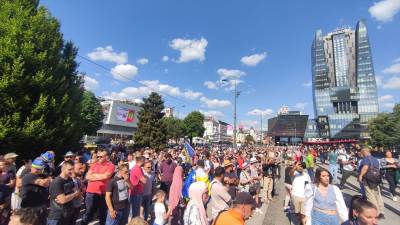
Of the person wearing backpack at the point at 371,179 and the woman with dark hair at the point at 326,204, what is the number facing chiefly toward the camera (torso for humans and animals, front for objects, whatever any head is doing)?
1

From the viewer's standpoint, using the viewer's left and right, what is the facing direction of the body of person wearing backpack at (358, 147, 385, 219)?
facing away from the viewer and to the left of the viewer

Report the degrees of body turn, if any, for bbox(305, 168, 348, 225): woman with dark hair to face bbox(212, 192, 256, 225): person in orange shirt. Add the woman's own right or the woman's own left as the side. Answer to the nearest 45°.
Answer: approximately 45° to the woman's own right

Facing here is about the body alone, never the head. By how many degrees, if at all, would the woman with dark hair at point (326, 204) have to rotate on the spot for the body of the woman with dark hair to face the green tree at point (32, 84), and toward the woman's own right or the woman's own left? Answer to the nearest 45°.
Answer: approximately 90° to the woman's own right

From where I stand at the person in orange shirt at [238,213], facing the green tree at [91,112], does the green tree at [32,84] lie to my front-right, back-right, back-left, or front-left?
front-left

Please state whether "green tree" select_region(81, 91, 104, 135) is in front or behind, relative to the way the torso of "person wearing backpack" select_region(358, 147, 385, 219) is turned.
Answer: in front

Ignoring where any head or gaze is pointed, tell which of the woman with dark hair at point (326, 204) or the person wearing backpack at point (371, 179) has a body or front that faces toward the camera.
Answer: the woman with dark hair

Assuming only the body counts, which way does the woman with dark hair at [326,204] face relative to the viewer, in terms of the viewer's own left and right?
facing the viewer
